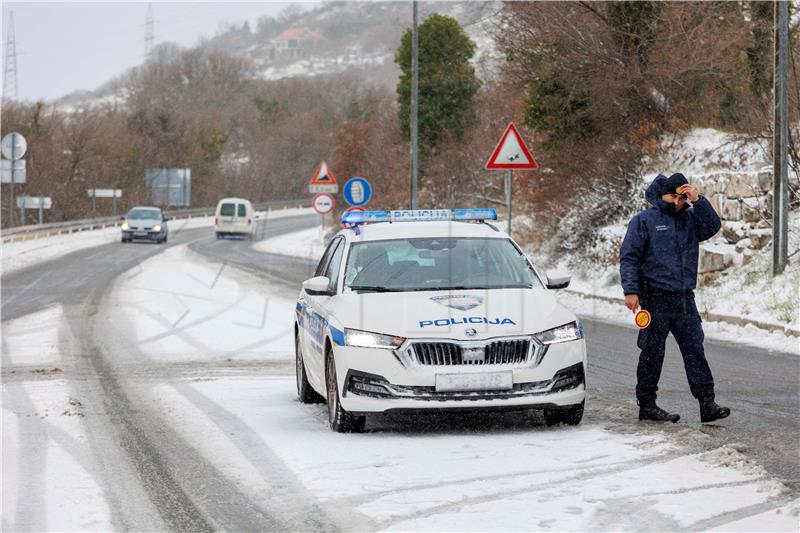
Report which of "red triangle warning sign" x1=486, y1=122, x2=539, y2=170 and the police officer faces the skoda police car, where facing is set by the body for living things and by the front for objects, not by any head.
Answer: the red triangle warning sign

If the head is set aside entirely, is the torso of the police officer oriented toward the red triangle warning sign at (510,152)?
no

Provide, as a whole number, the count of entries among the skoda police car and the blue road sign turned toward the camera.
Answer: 2

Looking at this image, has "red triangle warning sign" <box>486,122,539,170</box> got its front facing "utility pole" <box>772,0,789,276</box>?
no

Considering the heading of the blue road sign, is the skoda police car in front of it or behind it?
in front

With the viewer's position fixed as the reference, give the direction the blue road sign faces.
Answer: facing the viewer

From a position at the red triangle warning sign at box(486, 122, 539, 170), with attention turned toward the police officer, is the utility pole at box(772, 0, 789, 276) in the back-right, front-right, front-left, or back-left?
front-left

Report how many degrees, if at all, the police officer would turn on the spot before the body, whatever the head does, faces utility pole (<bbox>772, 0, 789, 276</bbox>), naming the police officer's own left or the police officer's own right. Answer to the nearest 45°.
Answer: approximately 135° to the police officer's own left

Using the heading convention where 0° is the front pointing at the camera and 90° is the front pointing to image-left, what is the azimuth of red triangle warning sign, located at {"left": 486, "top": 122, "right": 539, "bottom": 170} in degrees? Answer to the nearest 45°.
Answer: approximately 0°

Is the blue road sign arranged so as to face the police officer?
yes

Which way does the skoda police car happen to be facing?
toward the camera

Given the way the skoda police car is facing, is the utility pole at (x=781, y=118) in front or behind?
behind

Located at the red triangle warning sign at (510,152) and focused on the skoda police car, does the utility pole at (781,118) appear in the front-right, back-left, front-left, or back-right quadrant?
front-left
